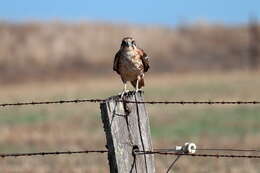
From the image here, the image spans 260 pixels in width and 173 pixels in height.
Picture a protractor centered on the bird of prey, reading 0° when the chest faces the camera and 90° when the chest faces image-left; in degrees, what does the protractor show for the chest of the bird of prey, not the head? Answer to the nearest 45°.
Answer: approximately 0°
